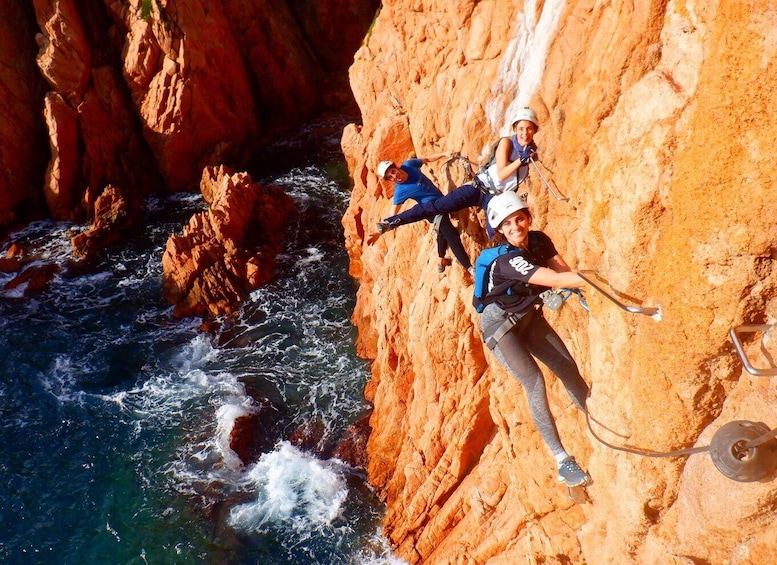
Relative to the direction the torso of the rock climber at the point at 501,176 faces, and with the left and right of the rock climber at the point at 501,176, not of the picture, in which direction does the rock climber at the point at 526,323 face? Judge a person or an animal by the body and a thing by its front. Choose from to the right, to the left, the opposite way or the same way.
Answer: the same way

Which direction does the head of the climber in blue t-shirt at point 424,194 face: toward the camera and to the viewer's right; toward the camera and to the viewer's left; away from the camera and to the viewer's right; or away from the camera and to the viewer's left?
toward the camera and to the viewer's left

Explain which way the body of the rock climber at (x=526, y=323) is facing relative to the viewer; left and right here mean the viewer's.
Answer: facing the viewer and to the right of the viewer

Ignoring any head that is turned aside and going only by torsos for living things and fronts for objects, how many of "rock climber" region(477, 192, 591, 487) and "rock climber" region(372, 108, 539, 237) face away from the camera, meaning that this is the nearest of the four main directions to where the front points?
0

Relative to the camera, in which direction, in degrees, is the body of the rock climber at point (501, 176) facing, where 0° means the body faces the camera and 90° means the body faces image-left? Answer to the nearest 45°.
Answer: approximately 315°

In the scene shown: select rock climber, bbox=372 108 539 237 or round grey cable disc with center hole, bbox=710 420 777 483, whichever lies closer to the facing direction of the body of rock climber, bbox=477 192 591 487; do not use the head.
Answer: the round grey cable disc with center hole

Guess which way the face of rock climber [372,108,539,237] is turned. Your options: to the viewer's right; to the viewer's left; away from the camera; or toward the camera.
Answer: toward the camera
